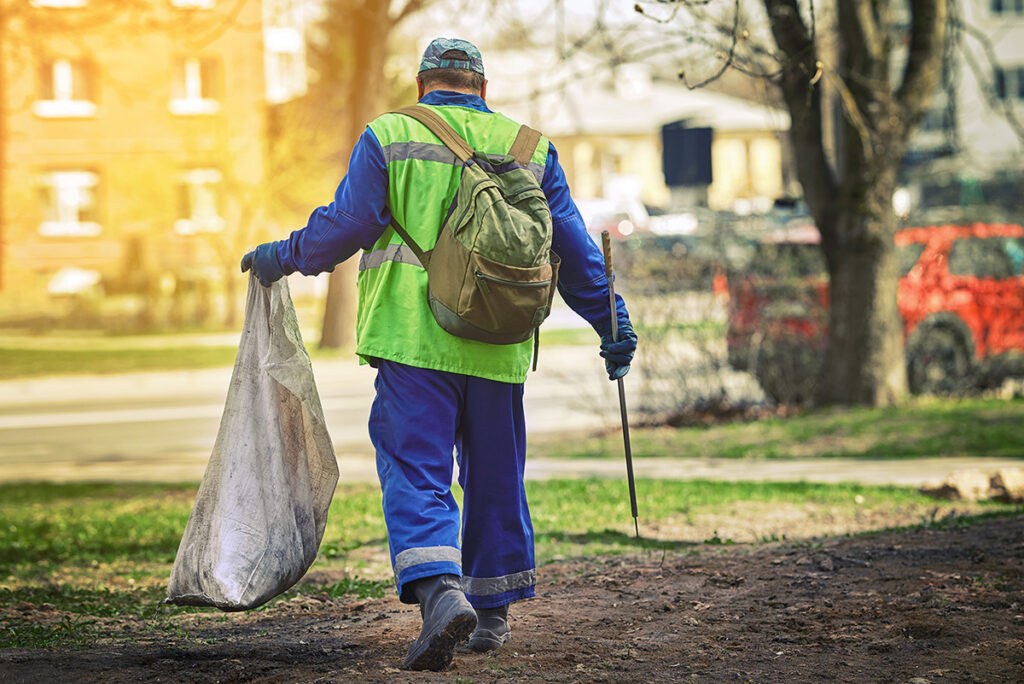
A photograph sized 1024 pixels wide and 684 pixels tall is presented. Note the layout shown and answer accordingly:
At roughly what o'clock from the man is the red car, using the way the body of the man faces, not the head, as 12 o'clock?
The red car is roughly at 1 o'clock from the man.

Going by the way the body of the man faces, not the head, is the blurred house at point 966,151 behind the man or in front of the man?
in front

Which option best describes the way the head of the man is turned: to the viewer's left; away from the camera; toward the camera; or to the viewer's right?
away from the camera

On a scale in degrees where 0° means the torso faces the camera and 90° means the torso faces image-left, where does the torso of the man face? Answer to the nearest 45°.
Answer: approximately 180°

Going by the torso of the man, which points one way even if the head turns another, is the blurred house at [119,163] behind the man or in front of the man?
in front
